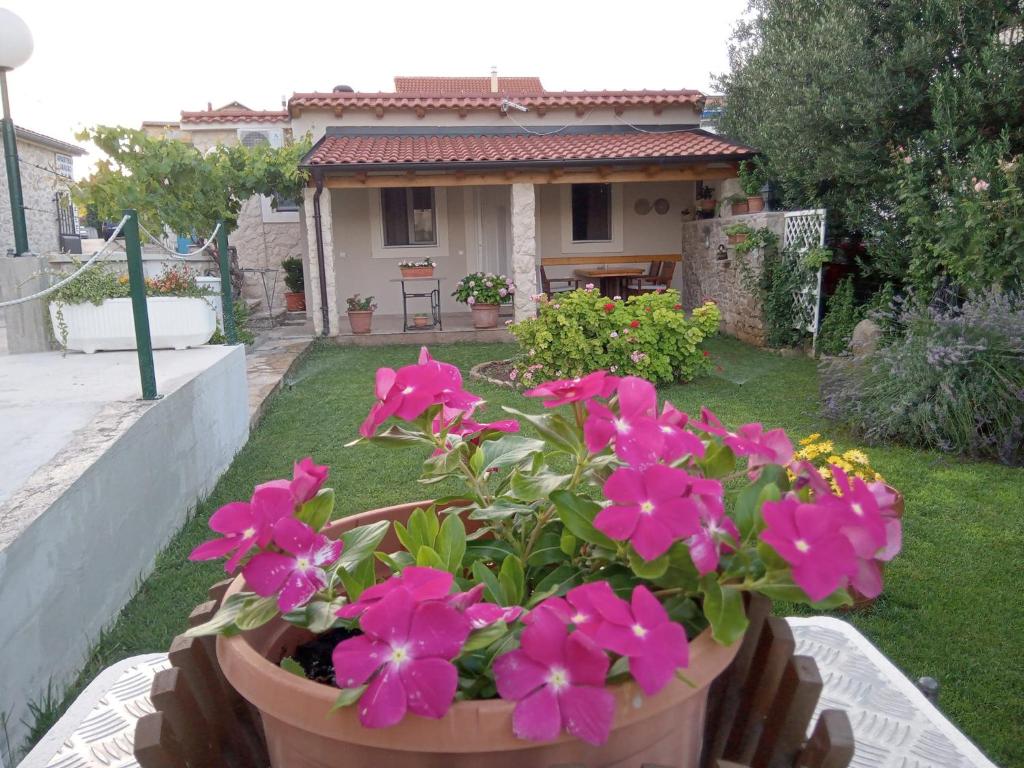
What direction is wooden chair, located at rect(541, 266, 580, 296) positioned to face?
to the viewer's right

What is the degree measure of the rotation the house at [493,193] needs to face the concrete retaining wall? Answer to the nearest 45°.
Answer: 0° — it already faces it

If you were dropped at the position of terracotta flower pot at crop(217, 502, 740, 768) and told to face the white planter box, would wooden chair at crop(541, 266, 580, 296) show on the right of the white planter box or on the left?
right

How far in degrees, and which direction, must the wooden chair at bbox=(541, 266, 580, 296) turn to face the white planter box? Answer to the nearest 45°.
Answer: approximately 90° to its right

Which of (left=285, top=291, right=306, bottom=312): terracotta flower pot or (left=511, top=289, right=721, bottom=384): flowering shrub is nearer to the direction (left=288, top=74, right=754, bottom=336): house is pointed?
the flowering shrub
